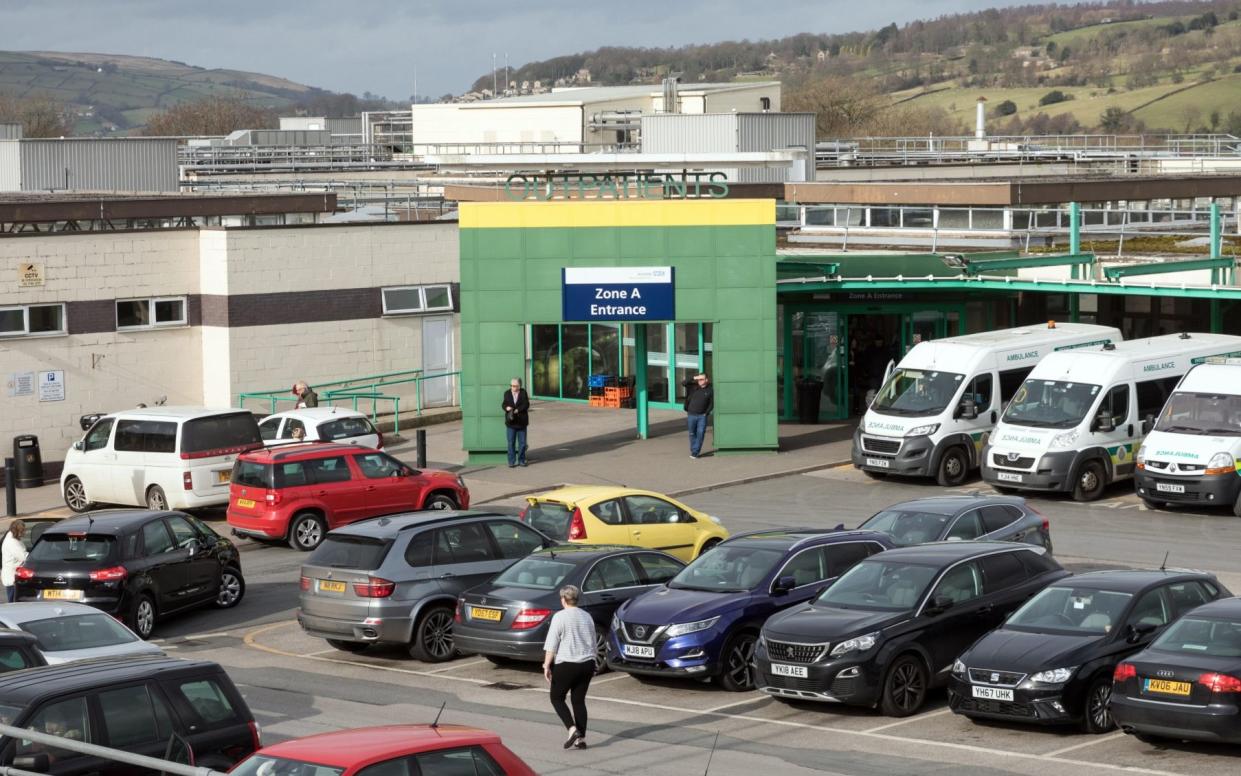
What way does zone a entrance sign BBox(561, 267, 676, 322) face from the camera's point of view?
toward the camera

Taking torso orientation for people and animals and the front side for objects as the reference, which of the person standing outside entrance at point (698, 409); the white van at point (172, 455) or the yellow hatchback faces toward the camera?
the person standing outside entrance

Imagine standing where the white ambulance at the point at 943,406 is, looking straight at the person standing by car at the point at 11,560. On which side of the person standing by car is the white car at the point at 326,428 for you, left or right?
right

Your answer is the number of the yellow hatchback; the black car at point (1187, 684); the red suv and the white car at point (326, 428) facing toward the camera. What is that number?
0

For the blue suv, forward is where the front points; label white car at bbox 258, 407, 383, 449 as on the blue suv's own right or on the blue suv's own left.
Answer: on the blue suv's own right

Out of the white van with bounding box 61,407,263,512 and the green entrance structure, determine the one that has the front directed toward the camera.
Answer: the green entrance structure

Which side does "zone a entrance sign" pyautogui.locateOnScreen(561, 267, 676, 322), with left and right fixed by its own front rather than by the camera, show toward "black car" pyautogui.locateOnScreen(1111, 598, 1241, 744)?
front

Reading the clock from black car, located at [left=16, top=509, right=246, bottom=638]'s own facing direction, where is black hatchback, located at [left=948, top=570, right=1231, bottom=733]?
The black hatchback is roughly at 3 o'clock from the black car.

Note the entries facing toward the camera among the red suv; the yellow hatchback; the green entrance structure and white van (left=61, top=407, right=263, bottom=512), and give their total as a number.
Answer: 1

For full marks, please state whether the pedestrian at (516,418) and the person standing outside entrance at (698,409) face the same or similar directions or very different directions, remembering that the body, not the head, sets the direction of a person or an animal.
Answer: same or similar directions

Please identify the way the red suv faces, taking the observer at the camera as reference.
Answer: facing away from the viewer and to the right of the viewer

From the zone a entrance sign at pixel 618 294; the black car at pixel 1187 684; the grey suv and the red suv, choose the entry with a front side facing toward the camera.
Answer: the zone a entrance sign

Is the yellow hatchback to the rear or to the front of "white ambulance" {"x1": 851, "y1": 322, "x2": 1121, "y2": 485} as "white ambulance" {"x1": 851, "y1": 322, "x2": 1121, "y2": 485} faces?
to the front

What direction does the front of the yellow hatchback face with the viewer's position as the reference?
facing away from the viewer and to the right of the viewer

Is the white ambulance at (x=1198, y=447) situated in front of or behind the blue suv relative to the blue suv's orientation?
behind

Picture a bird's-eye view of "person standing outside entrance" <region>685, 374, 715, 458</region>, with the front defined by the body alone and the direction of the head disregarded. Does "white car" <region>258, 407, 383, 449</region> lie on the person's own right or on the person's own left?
on the person's own right

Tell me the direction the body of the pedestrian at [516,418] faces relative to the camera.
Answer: toward the camera

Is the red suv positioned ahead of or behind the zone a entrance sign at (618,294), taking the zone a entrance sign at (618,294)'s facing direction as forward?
ahead
